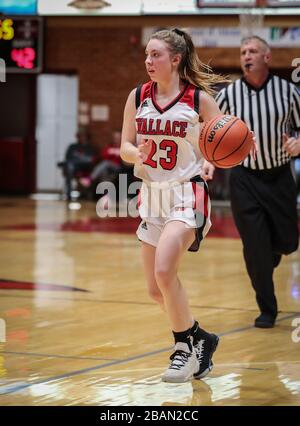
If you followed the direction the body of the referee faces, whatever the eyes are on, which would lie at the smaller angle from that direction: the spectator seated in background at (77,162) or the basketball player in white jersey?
the basketball player in white jersey

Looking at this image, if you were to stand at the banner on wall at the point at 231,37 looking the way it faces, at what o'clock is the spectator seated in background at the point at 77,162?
The spectator seated in background is roughly at 3 o'clock from the banner on wall.

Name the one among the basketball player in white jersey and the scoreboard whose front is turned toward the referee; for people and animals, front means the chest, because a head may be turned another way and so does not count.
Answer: the scoreboard

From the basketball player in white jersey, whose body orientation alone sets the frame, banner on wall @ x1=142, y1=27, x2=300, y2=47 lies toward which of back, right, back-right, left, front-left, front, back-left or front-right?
back-right

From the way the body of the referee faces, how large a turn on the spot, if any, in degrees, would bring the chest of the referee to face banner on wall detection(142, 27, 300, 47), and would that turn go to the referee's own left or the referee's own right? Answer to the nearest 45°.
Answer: approximately 180°

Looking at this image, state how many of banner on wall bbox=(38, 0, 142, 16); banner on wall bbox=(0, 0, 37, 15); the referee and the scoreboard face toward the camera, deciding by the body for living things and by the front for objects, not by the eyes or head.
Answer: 4

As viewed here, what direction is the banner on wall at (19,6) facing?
toward the camera

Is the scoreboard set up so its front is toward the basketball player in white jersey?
yes

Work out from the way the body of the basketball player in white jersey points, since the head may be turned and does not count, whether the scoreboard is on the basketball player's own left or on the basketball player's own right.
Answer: on the basketball player's own right

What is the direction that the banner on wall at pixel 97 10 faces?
toward the camera

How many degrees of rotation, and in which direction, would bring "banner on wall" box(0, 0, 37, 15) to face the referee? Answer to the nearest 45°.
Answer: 0° — it already faces them

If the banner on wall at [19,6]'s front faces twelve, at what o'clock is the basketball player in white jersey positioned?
The basketball player in white jersey is roughly at 12 o'clock from the banner on wall.

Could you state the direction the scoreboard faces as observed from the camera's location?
facing the viewer

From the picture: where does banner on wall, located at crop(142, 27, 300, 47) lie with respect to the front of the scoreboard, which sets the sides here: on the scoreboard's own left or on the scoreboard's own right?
on the scoreboard's own left

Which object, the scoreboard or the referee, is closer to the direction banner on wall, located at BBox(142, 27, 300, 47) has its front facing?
the referee
